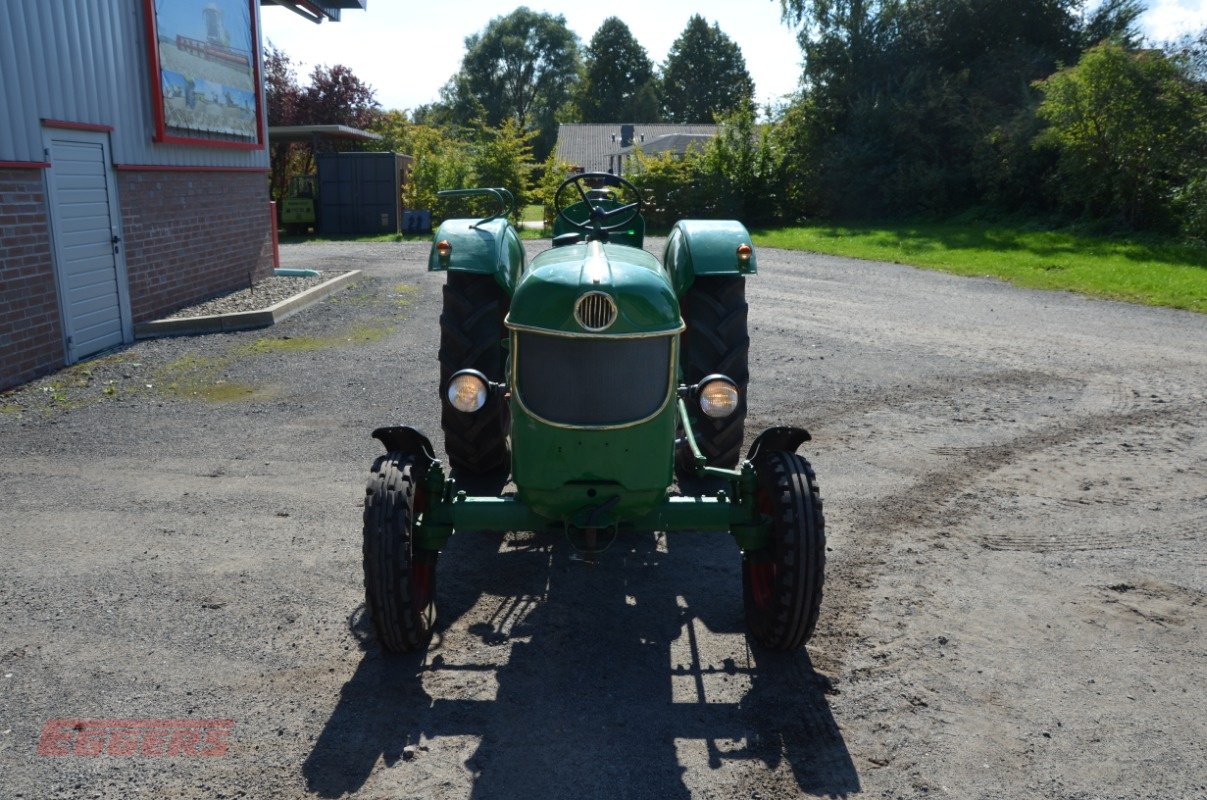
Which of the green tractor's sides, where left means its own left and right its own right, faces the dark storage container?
back

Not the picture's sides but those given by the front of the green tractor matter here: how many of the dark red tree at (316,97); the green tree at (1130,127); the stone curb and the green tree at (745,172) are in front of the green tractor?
0

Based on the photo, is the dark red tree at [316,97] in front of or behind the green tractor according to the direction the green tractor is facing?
behind

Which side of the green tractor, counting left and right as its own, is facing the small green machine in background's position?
back

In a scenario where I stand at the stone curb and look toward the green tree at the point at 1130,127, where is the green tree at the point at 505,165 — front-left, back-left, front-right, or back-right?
front-left

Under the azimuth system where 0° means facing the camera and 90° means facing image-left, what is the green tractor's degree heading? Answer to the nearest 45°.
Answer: approximately 0°

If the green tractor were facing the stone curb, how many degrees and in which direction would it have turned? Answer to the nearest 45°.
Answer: approximately 135° to its right

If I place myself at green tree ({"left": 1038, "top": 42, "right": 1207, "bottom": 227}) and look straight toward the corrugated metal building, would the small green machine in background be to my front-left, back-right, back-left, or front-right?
front-right

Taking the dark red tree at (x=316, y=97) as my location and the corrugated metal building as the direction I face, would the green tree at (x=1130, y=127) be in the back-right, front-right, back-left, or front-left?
front-left

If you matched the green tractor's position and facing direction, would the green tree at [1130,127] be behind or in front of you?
behind

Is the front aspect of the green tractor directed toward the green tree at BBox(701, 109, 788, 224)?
no

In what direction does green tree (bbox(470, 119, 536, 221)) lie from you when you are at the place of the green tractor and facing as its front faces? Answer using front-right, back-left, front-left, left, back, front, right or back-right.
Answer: back
